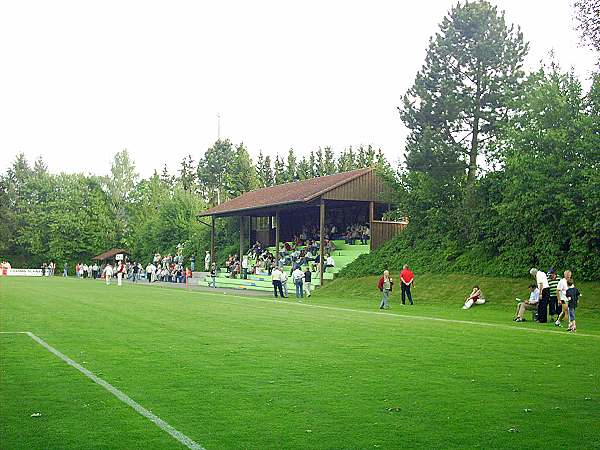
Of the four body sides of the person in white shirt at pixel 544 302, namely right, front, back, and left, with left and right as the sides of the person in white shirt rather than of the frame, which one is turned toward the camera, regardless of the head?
left

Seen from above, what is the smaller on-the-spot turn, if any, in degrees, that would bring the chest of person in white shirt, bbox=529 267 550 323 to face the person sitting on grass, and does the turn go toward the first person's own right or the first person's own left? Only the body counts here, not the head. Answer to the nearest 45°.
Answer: approximately 90° to the first person's own right

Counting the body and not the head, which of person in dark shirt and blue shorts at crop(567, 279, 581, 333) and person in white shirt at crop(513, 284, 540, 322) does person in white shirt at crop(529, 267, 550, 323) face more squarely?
the person in white shirt

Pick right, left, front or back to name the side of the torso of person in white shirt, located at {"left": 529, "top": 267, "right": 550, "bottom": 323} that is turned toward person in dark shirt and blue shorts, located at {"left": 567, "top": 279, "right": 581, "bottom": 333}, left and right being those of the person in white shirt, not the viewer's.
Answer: left

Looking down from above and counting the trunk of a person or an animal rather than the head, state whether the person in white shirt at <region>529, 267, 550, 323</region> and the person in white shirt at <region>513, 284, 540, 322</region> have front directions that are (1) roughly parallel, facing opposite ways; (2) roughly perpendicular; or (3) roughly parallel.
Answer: roughly parallel

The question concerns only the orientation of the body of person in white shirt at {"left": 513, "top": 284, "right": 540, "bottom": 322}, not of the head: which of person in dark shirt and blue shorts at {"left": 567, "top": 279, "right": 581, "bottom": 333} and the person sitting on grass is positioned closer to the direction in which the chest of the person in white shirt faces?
the person sitting on grass

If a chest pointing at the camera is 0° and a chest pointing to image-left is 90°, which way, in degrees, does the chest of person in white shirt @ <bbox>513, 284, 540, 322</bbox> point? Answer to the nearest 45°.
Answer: approximately 90°

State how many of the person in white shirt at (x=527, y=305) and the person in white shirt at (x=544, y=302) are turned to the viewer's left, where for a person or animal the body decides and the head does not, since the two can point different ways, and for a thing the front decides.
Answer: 2

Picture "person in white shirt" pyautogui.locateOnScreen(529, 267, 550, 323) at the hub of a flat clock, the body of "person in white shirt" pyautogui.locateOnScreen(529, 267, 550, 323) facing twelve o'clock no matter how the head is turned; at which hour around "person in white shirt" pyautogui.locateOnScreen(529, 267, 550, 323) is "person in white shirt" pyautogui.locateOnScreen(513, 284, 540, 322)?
"person in white shirt" pyautogui.locateOnScreen(513, 284, 540, 322) is roughly at 12 o'clock from "person in white shirt" pyautogui.locateOnScreen(529, 267, 550, 323).

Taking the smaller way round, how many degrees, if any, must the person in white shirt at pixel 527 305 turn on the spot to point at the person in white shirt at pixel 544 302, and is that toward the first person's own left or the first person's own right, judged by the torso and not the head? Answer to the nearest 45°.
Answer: approximately 135° to the first person's own left
